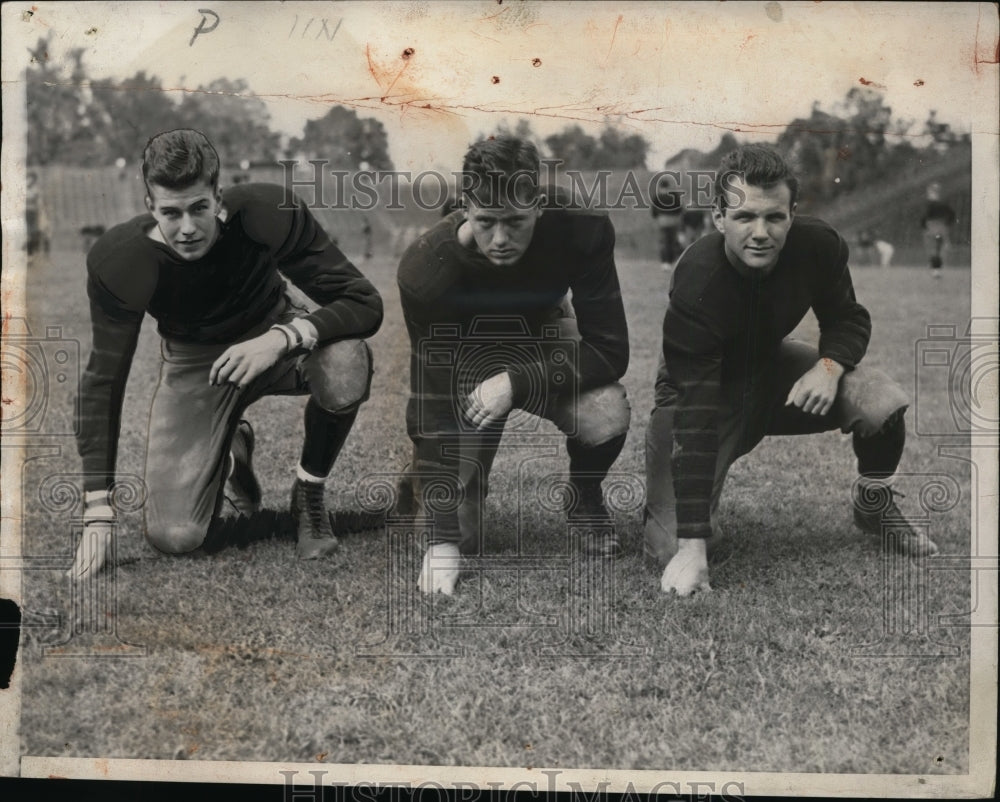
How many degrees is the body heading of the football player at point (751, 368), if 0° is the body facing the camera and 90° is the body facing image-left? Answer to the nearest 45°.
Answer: approximately 0°

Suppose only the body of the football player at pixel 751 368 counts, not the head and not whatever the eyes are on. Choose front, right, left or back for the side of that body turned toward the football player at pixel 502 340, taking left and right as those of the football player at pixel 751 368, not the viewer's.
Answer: right

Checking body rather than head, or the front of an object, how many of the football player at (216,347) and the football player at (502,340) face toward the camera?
2

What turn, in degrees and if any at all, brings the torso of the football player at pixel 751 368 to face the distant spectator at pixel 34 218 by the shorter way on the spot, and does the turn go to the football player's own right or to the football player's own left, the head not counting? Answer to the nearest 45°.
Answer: approximately 90° to the football player's own right
